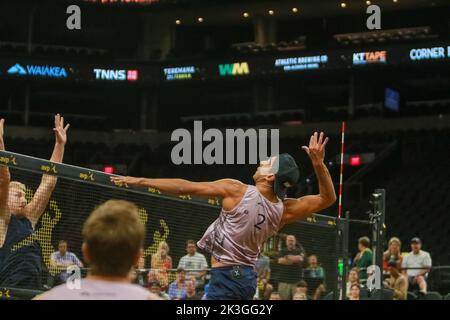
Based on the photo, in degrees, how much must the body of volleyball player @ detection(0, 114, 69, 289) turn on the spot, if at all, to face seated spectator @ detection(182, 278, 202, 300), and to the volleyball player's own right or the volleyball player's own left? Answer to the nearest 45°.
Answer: approximately 90° to the volleyball player's own left

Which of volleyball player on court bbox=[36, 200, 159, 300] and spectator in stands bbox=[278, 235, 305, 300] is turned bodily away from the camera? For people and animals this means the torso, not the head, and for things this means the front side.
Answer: volleyball player on court bbox=[36, 200, 159, 300]

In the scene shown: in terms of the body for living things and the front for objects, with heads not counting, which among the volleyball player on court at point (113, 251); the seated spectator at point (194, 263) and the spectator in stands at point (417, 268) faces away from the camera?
the volleyball player on court at point (113, 251)

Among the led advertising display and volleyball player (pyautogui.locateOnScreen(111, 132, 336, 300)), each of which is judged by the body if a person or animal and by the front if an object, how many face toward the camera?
1

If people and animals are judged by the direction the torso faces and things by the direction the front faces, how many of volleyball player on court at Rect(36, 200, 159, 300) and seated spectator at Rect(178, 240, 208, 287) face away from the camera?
1

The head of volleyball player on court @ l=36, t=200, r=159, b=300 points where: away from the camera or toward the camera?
away from the camera

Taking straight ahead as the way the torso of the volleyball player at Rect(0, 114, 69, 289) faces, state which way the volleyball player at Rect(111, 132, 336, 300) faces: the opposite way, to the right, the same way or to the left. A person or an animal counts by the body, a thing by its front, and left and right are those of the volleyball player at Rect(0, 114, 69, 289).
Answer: the opposite way
